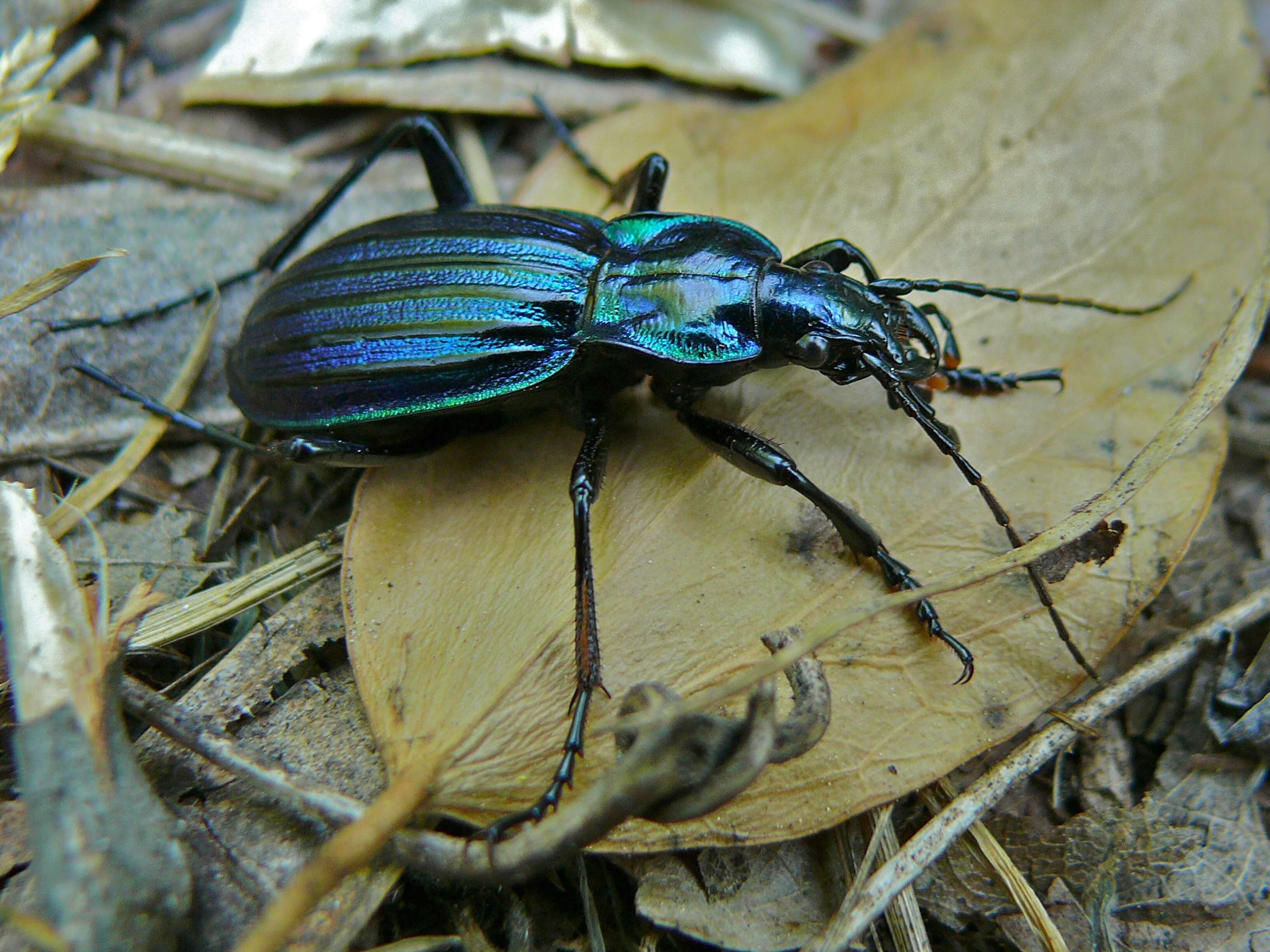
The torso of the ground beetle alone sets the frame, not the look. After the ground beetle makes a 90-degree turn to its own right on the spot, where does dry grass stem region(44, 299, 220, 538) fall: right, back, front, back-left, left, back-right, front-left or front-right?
right

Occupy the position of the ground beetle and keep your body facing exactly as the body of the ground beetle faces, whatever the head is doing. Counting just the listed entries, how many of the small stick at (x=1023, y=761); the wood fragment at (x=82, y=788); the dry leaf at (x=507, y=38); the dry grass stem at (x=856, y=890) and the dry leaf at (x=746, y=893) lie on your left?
1

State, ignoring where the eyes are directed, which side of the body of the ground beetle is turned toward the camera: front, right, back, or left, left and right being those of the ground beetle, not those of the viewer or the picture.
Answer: right

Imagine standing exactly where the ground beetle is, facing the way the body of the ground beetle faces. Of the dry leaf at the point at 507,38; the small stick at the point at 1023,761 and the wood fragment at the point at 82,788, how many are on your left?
1

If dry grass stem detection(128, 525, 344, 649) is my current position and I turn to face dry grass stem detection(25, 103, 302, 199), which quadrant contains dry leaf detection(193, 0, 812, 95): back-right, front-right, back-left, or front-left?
front-right

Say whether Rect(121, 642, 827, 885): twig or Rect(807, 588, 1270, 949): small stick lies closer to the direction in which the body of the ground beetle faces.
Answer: the small stick

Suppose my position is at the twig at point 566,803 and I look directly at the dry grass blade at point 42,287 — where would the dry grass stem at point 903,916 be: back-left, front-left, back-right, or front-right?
back-right

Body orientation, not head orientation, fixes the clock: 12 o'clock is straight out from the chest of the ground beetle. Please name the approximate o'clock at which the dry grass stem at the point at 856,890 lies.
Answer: The dry grass stem is roughly at 2 o'clock from the ground beetle.

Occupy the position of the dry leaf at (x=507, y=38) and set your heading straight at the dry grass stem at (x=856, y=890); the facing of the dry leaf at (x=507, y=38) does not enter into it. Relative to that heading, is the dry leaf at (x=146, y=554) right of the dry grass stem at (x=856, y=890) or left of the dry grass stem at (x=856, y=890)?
right

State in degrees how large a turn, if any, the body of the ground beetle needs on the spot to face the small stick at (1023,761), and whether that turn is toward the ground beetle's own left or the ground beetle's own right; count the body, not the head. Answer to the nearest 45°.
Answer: approximately 45° to the ground beetle's own right

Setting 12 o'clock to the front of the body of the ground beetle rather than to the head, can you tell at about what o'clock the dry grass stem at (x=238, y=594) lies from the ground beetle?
The dry grass stem is roughly at 5 o'clock from the ground beetle.

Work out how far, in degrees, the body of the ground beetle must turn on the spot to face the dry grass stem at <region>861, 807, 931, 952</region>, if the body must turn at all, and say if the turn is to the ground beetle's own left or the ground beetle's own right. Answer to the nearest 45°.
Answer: approximately 45° to the ground beetle's own right

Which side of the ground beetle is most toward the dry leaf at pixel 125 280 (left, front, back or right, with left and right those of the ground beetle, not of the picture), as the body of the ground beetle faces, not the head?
back

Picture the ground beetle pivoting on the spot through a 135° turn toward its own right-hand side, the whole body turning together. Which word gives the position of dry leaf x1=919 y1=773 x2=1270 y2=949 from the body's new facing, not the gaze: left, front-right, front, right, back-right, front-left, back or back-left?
left

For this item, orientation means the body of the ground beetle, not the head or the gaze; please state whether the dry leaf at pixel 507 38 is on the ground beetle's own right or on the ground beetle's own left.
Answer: on the ground beetle's own left

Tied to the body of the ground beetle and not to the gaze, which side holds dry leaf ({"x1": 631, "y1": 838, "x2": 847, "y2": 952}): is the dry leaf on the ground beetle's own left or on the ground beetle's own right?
on the ground beetle's own right

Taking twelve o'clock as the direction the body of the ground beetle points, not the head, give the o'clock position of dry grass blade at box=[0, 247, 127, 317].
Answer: The dry grass blade is roughly at 6 o'clock from the ground beetle.

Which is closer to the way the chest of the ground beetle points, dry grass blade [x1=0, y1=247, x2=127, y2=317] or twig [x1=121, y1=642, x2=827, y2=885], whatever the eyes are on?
the twig
